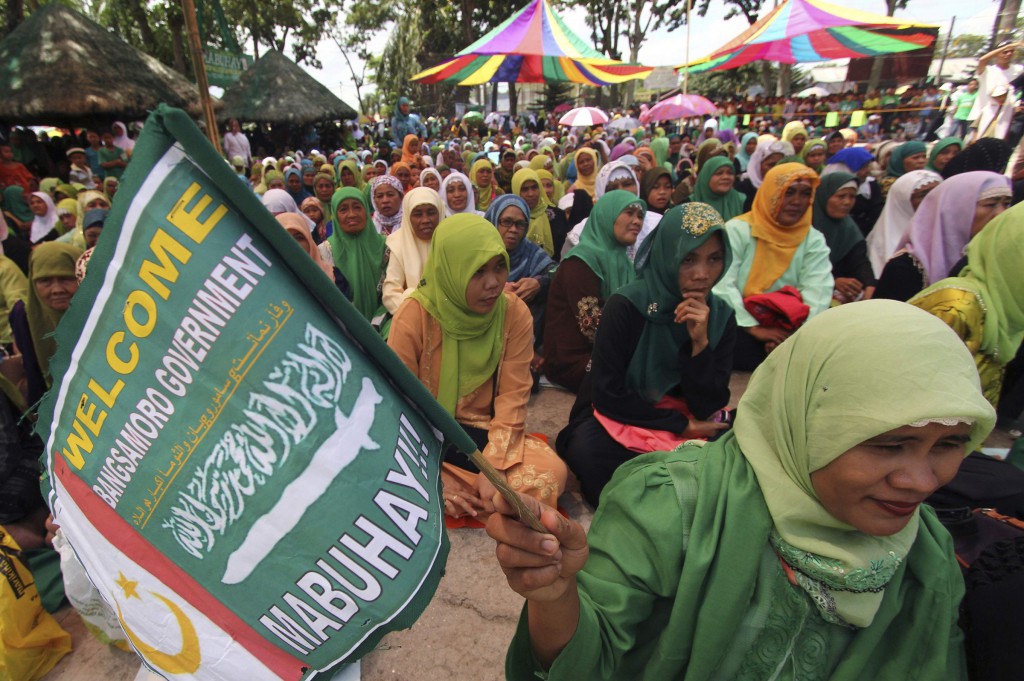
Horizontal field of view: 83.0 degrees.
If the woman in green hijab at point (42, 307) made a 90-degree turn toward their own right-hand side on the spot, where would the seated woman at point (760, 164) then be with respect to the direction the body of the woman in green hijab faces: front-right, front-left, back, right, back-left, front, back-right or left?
back-left

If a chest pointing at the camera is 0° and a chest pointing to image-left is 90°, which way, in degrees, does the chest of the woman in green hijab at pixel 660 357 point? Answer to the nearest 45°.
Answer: approximately 315°

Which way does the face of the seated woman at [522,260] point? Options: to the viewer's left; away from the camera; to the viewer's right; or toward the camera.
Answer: toward the camera

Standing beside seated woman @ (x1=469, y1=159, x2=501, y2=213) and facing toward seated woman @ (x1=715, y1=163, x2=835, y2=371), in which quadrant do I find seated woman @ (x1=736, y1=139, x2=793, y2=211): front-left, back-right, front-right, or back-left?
front-left

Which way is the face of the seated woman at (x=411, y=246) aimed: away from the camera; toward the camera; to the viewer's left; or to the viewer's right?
toward the camera

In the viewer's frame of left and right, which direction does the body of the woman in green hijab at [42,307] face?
facing the viewer and to the right of the viewer

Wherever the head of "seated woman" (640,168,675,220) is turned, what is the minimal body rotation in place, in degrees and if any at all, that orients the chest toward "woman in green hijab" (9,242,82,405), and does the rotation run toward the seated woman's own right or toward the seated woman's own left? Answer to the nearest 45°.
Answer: approximately 90° to the seated woman's own right

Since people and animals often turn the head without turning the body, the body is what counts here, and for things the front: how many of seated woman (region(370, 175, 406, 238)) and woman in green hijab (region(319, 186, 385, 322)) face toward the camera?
2

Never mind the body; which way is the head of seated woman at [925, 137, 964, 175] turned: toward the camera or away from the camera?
toward the camera

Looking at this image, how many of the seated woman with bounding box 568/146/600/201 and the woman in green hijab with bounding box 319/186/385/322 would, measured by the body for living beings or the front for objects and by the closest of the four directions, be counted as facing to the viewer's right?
0

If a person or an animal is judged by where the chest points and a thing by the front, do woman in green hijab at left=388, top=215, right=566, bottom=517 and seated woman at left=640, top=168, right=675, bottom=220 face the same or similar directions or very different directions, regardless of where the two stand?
same or similar directions

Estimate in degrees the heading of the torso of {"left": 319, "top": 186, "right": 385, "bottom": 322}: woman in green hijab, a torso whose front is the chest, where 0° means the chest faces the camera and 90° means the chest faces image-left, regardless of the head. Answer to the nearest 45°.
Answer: approximately 0°

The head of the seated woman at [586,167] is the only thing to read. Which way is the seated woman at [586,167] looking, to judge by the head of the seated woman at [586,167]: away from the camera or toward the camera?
toward the camera

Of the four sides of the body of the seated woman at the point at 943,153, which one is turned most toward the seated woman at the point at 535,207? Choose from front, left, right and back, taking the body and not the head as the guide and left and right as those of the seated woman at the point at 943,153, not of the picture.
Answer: right
